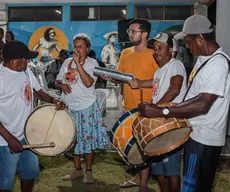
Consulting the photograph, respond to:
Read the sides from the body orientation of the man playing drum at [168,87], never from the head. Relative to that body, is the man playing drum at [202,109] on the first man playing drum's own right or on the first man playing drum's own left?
on the first man playing drum's own left

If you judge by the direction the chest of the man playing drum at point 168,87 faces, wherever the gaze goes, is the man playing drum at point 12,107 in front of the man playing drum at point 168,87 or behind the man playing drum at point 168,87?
in front

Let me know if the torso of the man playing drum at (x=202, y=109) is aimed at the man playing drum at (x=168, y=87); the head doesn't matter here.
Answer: no

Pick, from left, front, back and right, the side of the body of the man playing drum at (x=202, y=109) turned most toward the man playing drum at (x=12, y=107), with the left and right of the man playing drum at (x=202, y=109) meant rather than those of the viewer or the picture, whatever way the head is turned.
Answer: front

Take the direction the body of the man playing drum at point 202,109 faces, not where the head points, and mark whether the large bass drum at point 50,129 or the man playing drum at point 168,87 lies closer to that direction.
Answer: the large bass drum

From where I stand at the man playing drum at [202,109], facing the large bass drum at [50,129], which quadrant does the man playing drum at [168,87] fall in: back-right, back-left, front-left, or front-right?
front-right

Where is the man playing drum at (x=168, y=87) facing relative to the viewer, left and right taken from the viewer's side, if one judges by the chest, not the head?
facing the viewer and to the left of the viewer

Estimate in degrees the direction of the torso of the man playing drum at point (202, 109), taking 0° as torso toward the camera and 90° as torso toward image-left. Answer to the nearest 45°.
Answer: approximately 90°

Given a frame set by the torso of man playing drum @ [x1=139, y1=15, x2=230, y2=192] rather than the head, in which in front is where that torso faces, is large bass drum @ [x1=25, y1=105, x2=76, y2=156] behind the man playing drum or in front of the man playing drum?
in front

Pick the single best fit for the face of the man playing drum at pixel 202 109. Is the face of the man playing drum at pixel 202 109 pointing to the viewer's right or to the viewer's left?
to the viewer's left

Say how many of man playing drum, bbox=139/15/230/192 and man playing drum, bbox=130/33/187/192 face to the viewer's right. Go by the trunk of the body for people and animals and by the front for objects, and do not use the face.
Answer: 0

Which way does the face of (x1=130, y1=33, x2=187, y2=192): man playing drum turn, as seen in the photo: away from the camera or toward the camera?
toward the camera

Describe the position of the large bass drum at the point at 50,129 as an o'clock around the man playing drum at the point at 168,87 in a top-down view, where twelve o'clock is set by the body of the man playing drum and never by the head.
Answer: The large bass drum is roughly at 1 o'clock from the man playing drum.
